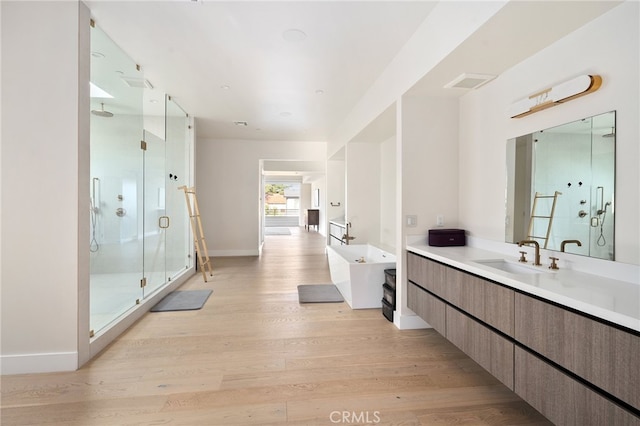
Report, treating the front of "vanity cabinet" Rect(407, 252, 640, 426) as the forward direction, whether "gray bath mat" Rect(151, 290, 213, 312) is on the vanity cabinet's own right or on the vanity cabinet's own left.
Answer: on the vanity cabinet's own right

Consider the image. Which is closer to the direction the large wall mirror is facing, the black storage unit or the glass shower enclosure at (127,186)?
the glass shower enclosure

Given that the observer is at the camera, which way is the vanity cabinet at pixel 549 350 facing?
facing the viewer and to the left of the viewer

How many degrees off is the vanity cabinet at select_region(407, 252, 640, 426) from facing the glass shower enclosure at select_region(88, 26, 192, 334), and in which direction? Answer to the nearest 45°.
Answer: approximately 45° to its right

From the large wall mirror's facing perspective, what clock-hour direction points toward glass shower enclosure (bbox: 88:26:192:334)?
The glass shower enclosure is roughly at 1 o'clock from the large wall mirror.

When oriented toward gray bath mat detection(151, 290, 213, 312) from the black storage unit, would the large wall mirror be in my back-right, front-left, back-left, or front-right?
back-left

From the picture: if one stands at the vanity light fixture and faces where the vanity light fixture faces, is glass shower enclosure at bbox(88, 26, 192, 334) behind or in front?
in front

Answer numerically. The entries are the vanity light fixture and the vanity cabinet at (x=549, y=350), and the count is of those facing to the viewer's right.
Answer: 0

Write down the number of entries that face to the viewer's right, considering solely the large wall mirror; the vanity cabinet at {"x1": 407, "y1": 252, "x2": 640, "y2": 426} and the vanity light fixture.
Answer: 0

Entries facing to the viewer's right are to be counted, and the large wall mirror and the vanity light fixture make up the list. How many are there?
0

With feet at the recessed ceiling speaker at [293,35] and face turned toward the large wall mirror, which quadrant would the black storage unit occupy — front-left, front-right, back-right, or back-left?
front-left

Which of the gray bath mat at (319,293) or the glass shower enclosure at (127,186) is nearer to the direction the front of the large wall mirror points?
the glass shower enclosure
